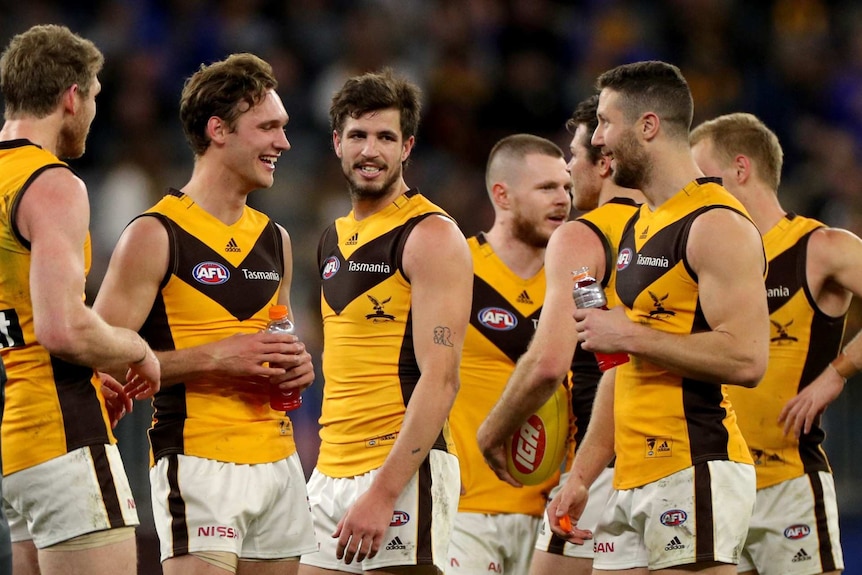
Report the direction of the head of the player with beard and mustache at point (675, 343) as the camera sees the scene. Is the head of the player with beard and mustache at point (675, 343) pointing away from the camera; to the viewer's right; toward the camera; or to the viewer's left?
to the viewer's left

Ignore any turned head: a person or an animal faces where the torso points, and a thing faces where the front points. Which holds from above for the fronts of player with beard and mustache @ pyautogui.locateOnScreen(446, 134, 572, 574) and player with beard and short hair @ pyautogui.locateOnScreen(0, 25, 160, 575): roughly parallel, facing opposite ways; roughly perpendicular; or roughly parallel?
roughly perpendicular

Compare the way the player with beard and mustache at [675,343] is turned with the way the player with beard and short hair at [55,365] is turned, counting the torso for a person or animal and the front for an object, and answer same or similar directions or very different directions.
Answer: very different directions

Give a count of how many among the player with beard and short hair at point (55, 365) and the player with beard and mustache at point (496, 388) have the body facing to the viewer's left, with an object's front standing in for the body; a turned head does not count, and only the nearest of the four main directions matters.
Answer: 0

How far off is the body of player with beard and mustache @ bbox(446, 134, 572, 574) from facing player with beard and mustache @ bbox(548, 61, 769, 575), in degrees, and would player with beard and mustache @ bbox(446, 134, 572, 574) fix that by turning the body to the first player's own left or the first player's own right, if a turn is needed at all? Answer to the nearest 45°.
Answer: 0° — they already face them

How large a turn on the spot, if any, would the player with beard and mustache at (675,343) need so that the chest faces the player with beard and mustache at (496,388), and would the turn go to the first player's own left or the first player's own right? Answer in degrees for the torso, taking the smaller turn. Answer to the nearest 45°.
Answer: approximately 90° to the first player's own right

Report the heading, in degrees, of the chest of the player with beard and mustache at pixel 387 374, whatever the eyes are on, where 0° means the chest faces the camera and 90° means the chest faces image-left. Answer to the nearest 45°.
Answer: approximately 45°

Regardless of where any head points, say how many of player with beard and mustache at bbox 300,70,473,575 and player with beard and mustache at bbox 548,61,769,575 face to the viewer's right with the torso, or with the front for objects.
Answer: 0

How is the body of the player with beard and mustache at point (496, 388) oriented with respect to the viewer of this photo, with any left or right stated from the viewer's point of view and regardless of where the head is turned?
facing the viewer and to the right of the viewer

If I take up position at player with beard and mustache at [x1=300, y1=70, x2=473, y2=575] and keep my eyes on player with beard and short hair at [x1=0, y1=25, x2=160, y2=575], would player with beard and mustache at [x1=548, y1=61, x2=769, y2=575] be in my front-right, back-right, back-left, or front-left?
back-left

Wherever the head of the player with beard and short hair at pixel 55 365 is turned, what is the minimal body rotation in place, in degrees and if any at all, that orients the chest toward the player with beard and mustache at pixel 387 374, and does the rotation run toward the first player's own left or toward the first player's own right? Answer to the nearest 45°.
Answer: approximately 45° to the first player's own right

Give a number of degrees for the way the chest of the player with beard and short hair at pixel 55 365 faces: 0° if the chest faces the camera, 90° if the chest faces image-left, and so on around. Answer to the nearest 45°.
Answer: approximately 225°

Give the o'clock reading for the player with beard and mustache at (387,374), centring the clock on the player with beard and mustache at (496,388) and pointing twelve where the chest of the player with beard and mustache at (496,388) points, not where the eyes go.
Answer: the player with beard and mustache at (387,374) is roughly at 2 o'clock from the player with beard and mustache at (496,388).
